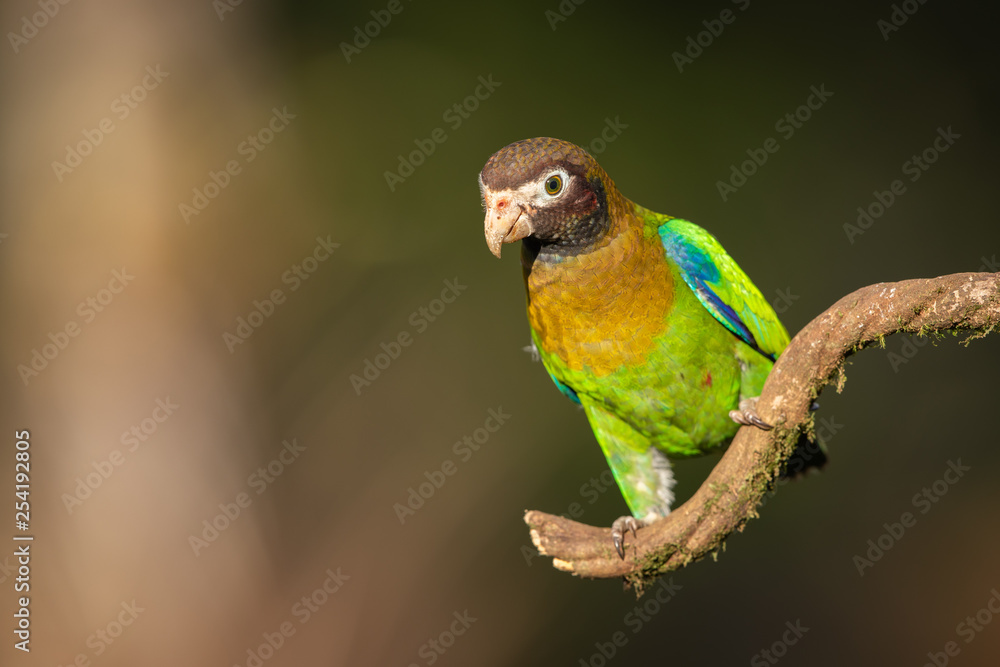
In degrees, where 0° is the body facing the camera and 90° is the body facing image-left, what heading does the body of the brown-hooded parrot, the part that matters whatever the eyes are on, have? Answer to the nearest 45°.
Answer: approximately 45°
